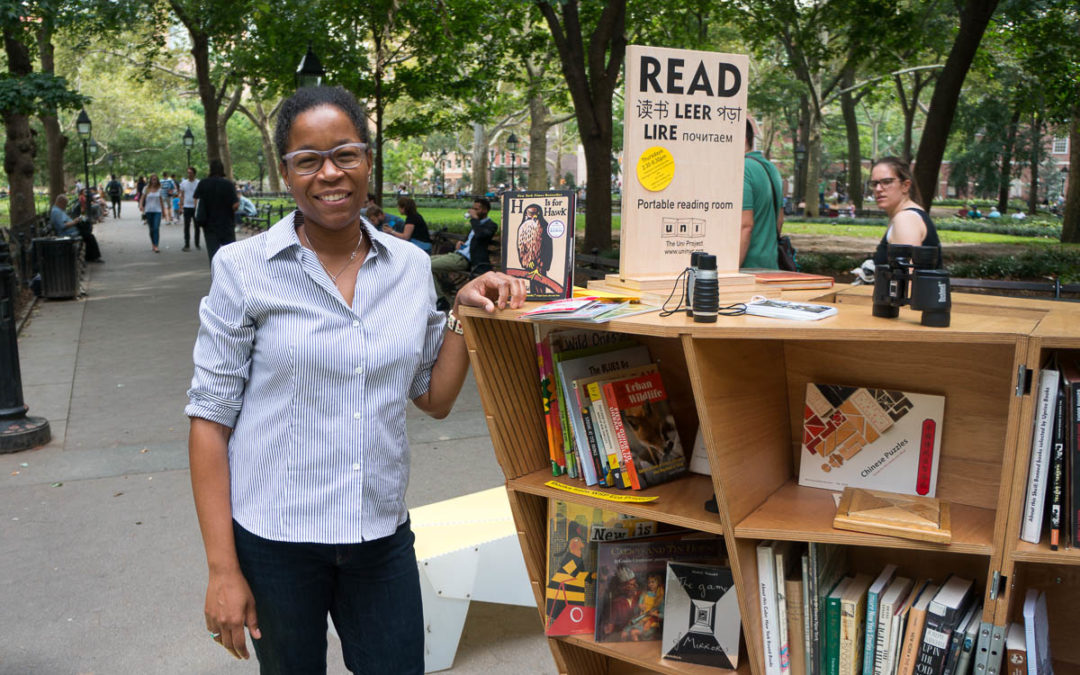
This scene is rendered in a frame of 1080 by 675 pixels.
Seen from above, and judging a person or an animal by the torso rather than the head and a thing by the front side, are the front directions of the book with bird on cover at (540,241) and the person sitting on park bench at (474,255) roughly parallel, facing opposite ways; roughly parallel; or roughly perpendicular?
roughly perpendicular

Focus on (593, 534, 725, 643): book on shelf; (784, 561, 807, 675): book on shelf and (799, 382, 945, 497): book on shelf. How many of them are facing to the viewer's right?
0

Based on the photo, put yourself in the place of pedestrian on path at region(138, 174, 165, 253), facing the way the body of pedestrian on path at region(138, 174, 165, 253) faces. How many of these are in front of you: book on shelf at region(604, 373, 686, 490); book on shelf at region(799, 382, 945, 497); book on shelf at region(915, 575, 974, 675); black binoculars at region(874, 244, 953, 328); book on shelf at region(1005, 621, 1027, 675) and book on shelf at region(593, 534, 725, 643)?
6

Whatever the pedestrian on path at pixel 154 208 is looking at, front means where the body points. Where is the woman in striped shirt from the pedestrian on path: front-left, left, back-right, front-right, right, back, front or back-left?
front

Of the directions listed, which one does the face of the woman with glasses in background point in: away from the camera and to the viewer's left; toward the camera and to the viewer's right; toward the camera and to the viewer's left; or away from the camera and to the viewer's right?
toward the camera and to the viewer's left

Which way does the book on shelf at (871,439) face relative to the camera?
toward the camera

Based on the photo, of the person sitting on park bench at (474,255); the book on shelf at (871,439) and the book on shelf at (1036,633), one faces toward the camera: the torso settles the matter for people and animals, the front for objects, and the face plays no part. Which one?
the book on shelf at (871,439)

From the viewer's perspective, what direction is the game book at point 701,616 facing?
toward the camera

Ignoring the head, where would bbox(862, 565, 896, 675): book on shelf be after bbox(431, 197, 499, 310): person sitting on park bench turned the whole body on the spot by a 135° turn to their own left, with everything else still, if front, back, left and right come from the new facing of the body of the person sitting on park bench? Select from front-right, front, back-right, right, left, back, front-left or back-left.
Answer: front-right

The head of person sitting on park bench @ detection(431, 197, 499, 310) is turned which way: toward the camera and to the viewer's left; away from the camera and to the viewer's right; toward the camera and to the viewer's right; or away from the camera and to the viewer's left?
toward the camera and to the viewer's left

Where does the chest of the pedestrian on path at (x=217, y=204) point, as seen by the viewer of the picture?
away from the camera

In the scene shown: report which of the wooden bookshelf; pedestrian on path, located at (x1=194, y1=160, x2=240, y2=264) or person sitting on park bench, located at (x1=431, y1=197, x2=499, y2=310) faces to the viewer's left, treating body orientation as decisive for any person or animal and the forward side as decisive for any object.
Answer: the person sitting on park bench

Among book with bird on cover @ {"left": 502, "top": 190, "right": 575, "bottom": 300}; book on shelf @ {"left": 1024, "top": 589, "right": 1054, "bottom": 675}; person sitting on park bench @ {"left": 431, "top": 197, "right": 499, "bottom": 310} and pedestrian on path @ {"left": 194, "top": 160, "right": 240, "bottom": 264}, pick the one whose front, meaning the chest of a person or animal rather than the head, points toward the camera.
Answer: the book with bird on cover
